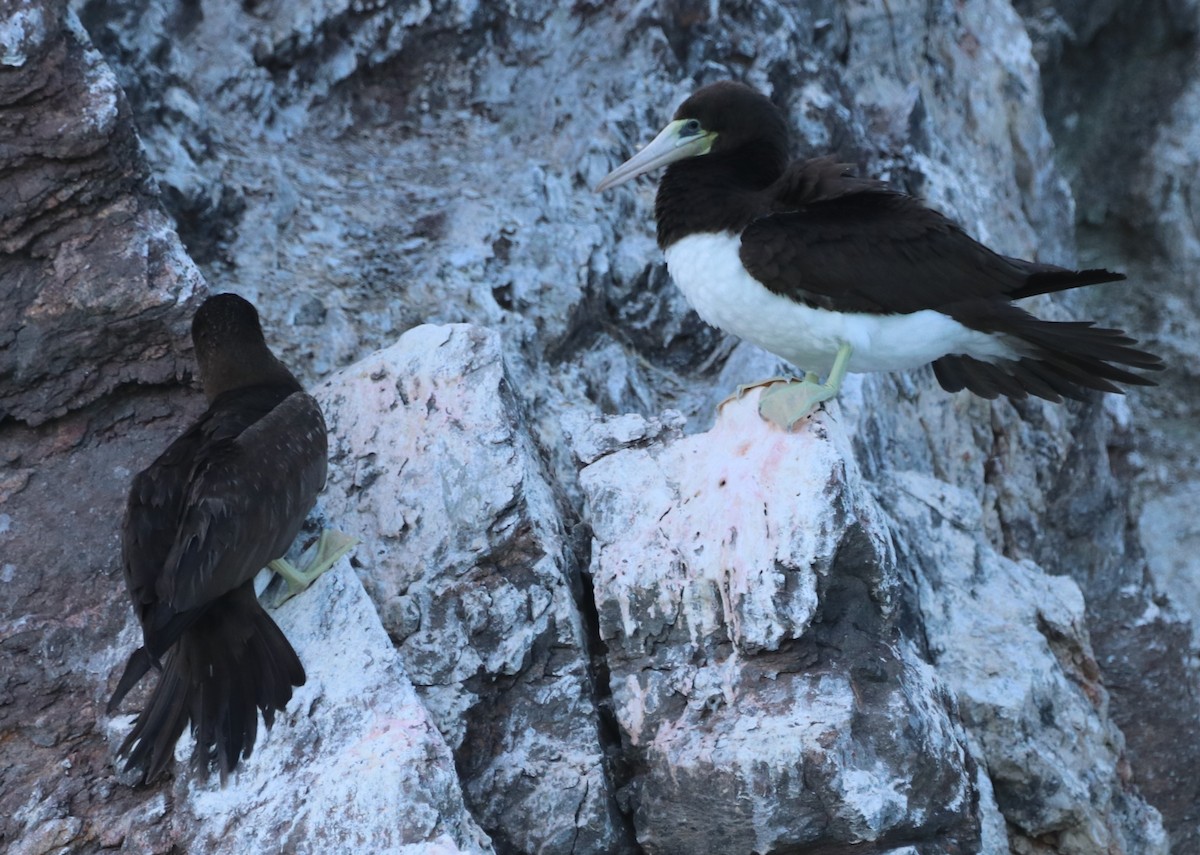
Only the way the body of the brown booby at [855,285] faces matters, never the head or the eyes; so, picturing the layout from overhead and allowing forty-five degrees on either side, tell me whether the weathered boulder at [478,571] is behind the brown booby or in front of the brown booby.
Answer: in front

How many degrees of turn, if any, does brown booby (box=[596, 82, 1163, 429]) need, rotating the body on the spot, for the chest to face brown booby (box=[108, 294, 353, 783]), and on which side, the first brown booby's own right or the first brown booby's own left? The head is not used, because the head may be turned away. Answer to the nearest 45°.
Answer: approximately 45° to the first brown booby's own left

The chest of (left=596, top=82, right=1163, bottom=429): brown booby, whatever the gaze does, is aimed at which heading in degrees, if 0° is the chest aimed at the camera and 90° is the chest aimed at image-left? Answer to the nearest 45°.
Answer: approximately 90°

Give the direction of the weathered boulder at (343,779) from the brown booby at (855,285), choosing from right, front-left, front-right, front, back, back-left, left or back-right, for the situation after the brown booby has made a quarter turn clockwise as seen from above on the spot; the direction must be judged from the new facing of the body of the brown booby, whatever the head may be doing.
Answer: back-left
